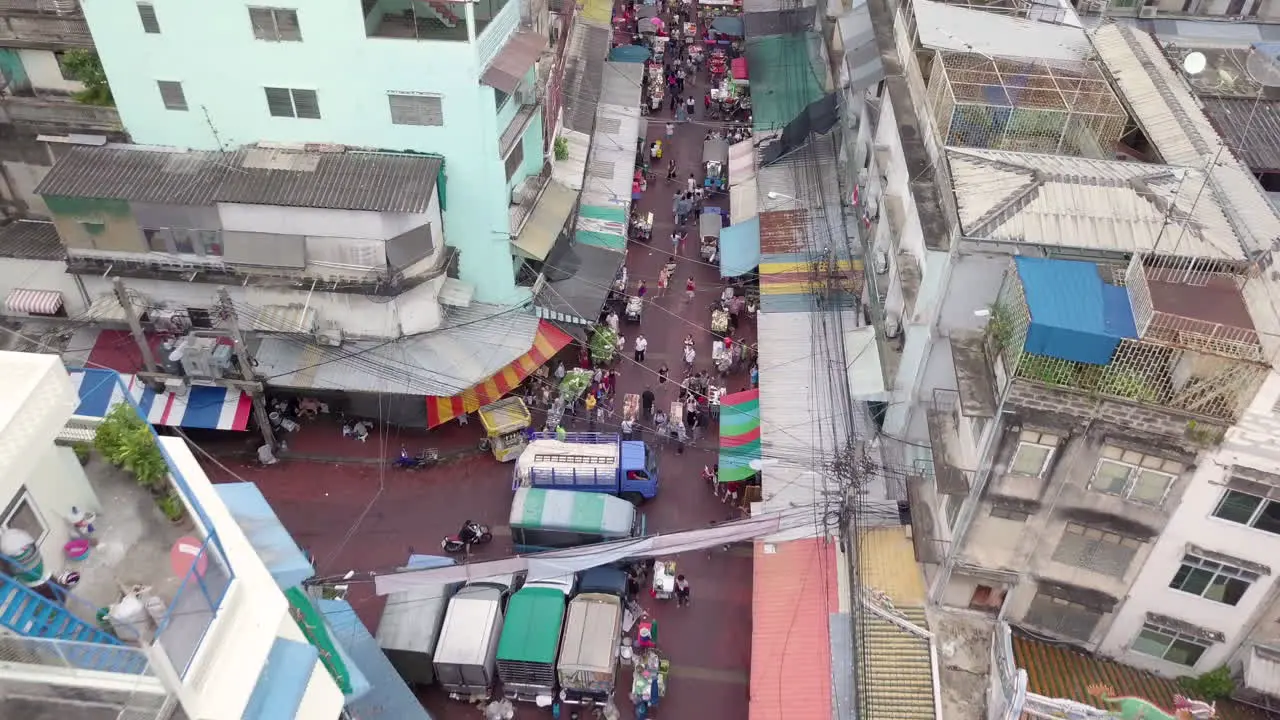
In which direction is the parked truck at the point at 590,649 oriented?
away from the camera

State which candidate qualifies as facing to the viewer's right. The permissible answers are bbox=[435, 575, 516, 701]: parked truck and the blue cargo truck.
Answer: the blue cargo truck

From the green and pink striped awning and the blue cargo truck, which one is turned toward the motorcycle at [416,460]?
the green and pink striped awning

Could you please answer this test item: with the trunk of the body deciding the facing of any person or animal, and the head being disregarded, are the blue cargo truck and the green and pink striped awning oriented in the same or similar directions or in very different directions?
very different directions

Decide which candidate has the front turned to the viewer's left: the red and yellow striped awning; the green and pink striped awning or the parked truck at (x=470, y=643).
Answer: the green and pink striped awning

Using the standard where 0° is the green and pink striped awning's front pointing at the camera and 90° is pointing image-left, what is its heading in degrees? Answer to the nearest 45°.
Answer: approximately 90°

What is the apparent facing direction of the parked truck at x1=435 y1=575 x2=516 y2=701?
away from the camera

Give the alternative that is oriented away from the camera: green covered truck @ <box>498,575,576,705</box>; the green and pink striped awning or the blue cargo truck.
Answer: the green covered truck

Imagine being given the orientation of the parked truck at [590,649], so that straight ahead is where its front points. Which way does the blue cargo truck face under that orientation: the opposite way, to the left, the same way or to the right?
to the right

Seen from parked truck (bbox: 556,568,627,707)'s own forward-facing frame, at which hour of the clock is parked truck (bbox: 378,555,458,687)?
parked truck (bbox: 378,555,458,687) is roughly at 9 o'clock from parked truck (bbox: 556,568,627,707).

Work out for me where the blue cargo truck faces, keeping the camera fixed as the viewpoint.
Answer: facing to the right of the viewer
